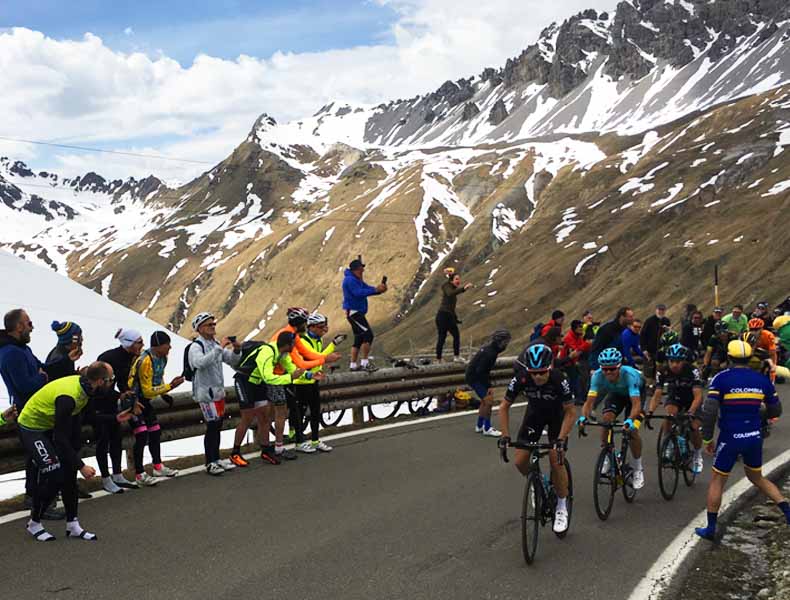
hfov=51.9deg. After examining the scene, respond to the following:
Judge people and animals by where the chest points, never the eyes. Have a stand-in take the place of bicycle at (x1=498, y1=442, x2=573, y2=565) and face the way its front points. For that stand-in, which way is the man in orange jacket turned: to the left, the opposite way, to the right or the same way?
to the left

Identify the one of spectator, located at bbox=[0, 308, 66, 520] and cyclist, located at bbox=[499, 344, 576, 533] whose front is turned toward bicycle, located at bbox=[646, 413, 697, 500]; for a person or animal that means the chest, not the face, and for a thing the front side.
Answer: the spectator

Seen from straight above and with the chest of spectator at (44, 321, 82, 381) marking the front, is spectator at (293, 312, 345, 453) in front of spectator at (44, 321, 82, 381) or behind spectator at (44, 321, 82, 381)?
in front

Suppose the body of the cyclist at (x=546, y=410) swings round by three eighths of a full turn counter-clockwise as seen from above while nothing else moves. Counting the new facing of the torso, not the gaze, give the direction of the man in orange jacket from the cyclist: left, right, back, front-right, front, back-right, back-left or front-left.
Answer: left

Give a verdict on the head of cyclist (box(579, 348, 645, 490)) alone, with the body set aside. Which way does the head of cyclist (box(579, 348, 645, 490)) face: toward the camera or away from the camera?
toward the camera

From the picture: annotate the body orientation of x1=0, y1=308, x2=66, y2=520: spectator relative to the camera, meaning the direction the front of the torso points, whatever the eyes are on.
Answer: to the viewer's right

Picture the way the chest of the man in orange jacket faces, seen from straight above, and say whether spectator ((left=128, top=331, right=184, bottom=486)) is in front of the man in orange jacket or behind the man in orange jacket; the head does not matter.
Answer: behind

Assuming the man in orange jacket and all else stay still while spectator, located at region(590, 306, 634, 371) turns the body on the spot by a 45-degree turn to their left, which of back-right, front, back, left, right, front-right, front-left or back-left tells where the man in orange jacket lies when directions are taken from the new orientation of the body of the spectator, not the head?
back

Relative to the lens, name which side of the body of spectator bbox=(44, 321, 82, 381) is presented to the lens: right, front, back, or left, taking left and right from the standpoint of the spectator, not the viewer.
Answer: right

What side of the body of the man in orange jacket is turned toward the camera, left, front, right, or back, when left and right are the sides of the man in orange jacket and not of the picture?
right

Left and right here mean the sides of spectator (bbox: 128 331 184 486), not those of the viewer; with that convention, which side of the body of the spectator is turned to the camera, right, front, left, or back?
right

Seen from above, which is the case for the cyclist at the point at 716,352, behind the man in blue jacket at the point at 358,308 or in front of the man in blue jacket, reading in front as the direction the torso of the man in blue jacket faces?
in front

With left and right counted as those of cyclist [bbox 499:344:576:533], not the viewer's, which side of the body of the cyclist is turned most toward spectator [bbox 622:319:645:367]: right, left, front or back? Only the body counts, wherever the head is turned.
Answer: back

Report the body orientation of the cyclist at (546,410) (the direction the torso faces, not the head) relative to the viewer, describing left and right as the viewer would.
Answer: facing the viewer

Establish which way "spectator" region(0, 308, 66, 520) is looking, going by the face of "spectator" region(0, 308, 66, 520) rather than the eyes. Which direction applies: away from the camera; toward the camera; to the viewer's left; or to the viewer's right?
to the viewer's right
